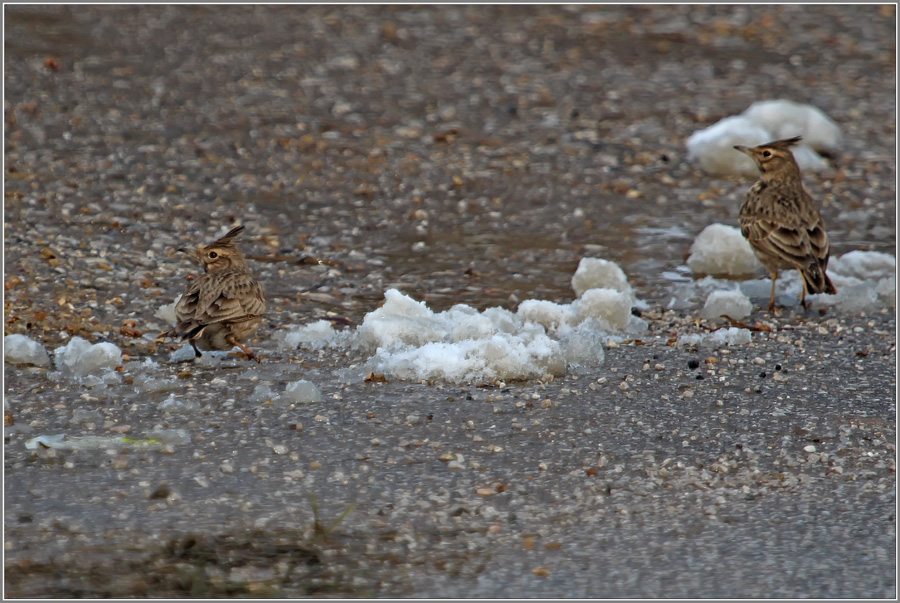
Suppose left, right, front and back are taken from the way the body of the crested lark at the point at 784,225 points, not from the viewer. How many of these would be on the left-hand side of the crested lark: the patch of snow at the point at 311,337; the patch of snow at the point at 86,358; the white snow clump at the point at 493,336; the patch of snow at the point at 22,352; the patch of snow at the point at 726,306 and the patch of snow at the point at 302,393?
6

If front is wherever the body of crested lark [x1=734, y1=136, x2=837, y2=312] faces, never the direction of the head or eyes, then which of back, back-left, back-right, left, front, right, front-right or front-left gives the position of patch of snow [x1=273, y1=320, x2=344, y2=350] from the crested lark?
left

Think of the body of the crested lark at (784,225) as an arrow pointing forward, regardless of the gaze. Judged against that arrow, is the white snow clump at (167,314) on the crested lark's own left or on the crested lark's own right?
on the crested lark's own left

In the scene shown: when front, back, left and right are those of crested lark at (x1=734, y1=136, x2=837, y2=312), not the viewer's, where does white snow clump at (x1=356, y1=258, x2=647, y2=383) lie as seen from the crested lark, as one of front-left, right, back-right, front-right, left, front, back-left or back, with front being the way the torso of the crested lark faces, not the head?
left

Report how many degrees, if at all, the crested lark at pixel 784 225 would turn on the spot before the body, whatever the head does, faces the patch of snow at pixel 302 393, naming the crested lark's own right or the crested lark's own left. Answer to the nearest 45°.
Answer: approximately 90° to the crested lark's own left

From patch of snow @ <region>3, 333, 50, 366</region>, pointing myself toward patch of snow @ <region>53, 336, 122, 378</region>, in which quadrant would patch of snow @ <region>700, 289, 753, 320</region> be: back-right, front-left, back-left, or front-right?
front-left

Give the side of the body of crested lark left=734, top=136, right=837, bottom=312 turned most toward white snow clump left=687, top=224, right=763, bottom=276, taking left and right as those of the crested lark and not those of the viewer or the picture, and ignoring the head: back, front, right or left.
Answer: front

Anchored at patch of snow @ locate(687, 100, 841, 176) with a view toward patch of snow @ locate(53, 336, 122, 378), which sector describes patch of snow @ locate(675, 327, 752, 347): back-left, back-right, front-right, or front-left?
front-left

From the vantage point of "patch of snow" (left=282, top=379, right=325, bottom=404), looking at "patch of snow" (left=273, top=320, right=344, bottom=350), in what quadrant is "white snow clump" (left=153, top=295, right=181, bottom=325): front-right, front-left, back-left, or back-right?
front-left

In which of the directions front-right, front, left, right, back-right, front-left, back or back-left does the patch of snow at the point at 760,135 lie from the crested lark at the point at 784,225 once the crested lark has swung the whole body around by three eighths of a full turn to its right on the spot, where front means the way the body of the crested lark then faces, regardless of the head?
left

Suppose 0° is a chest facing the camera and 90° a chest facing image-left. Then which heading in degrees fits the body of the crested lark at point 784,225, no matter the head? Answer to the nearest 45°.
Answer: approximately 135°

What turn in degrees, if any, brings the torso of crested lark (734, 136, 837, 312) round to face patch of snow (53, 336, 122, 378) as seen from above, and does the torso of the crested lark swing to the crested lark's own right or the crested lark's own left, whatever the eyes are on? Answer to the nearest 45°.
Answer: approximately 90° to the crested lark's own left

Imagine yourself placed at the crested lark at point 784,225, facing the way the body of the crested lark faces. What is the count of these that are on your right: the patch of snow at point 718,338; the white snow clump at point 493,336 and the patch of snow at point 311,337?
0
